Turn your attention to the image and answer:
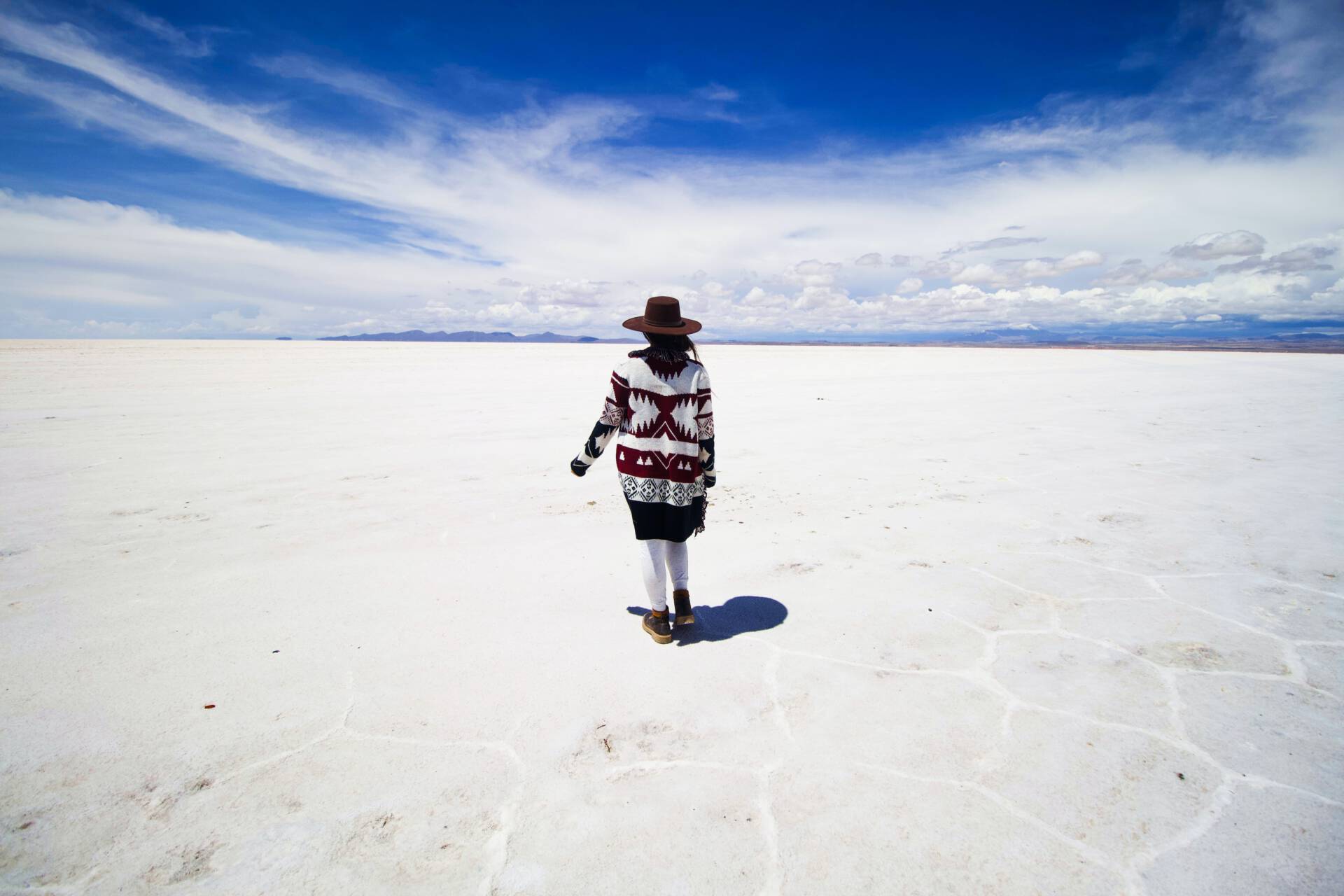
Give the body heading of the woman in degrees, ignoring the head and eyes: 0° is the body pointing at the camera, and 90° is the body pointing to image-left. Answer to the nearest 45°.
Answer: approximately 180°

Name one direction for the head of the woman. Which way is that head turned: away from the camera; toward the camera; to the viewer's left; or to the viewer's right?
away from the camera
